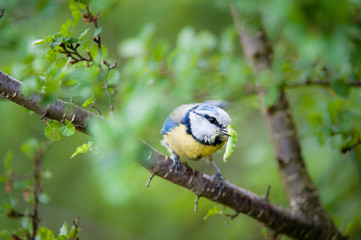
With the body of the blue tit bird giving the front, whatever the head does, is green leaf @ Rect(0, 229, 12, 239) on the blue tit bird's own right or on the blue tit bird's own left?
on the blue tit bird's own right

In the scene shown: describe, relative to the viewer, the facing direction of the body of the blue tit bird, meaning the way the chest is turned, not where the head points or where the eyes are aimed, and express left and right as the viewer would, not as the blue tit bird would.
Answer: facing the viewer and to the right of the viewer

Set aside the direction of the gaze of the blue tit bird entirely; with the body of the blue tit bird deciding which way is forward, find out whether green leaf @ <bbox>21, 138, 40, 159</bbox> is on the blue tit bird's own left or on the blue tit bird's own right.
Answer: on the blue tit bird's own right

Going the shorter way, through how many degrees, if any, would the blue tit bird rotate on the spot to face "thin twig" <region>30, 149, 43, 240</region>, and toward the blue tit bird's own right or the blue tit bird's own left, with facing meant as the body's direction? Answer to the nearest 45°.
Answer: approximately 90° to the blue tit bird's own right
